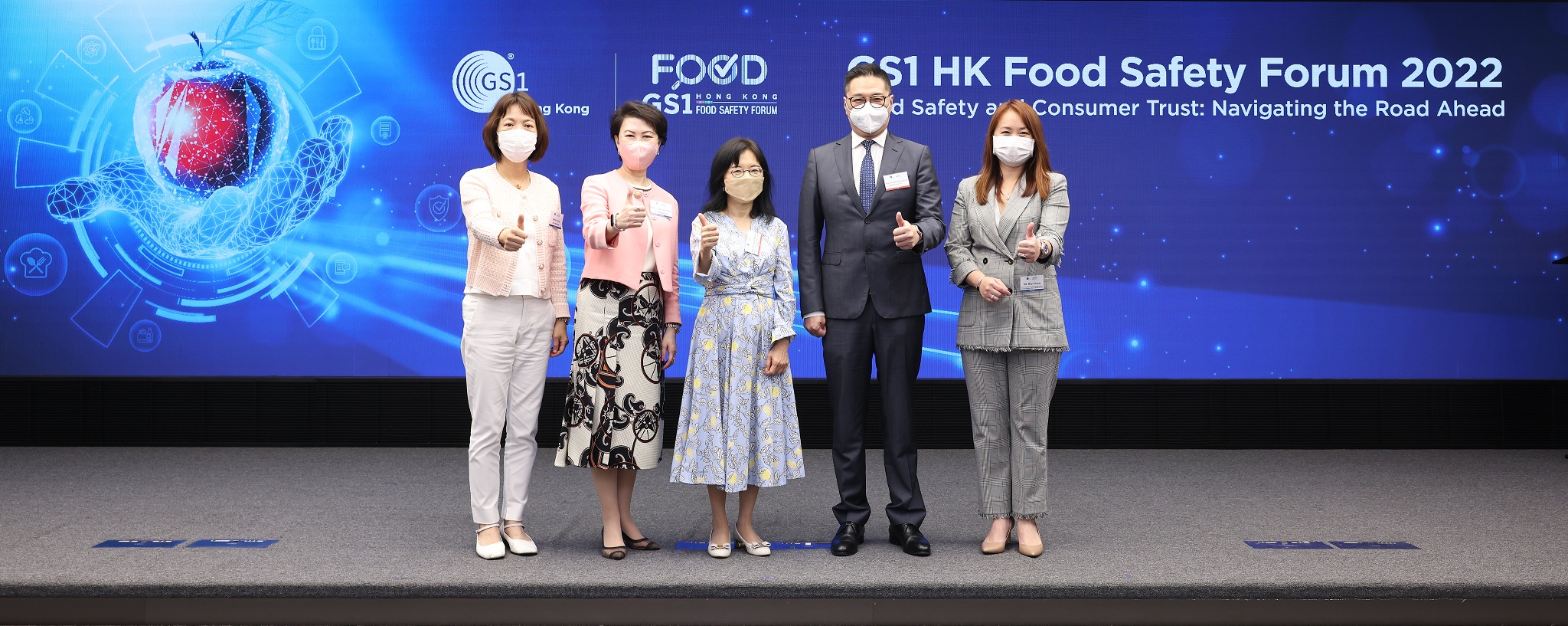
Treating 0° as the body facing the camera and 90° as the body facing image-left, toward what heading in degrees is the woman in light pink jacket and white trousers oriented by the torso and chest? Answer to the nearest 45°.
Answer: approximately 0°

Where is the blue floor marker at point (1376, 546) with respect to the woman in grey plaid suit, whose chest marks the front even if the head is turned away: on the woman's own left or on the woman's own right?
on the woman's own left

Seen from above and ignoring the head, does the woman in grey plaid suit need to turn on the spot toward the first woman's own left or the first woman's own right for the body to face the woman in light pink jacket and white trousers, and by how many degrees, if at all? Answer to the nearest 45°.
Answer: approximately 90° to the first woman's own right
